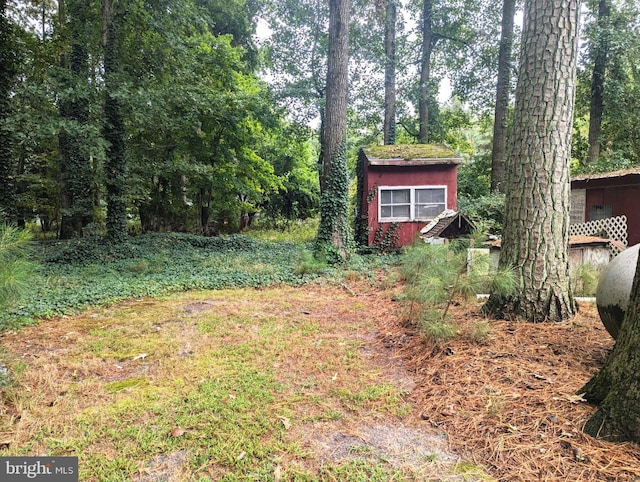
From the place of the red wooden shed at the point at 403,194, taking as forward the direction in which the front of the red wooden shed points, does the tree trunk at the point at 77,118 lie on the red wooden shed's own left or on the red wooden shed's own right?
on the red wooden shed's own right

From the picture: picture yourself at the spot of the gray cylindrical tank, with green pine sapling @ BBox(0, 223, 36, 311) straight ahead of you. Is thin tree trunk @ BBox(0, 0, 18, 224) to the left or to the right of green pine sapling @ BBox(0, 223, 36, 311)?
right

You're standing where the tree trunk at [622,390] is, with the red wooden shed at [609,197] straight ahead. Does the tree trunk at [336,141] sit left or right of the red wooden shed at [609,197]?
left

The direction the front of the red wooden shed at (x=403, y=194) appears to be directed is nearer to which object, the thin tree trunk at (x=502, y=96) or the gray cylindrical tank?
the gray cylindrical tank

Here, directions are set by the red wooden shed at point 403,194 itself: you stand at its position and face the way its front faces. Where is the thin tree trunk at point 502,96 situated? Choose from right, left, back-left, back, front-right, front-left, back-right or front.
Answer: back-left

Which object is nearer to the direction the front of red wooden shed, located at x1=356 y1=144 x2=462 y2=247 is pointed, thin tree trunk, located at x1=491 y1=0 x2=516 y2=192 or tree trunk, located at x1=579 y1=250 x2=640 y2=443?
the tree trunk

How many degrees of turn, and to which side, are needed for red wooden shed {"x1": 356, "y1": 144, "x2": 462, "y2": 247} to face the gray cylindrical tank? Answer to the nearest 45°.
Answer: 0° — it already faces it

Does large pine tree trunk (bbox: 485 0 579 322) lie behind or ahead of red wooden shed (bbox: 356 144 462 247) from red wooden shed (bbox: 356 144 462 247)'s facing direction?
ahead

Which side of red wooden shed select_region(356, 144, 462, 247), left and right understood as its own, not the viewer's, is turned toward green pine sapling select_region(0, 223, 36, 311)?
front

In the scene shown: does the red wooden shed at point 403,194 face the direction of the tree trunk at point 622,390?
yes

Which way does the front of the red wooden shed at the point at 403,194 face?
toward the camera

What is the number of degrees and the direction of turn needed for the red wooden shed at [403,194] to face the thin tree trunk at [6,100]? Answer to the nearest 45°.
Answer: approximately 45° to its right

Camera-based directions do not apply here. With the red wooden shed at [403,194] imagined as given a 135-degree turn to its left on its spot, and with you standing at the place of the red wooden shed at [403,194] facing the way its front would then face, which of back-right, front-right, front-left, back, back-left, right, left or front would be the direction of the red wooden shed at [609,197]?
front-right
